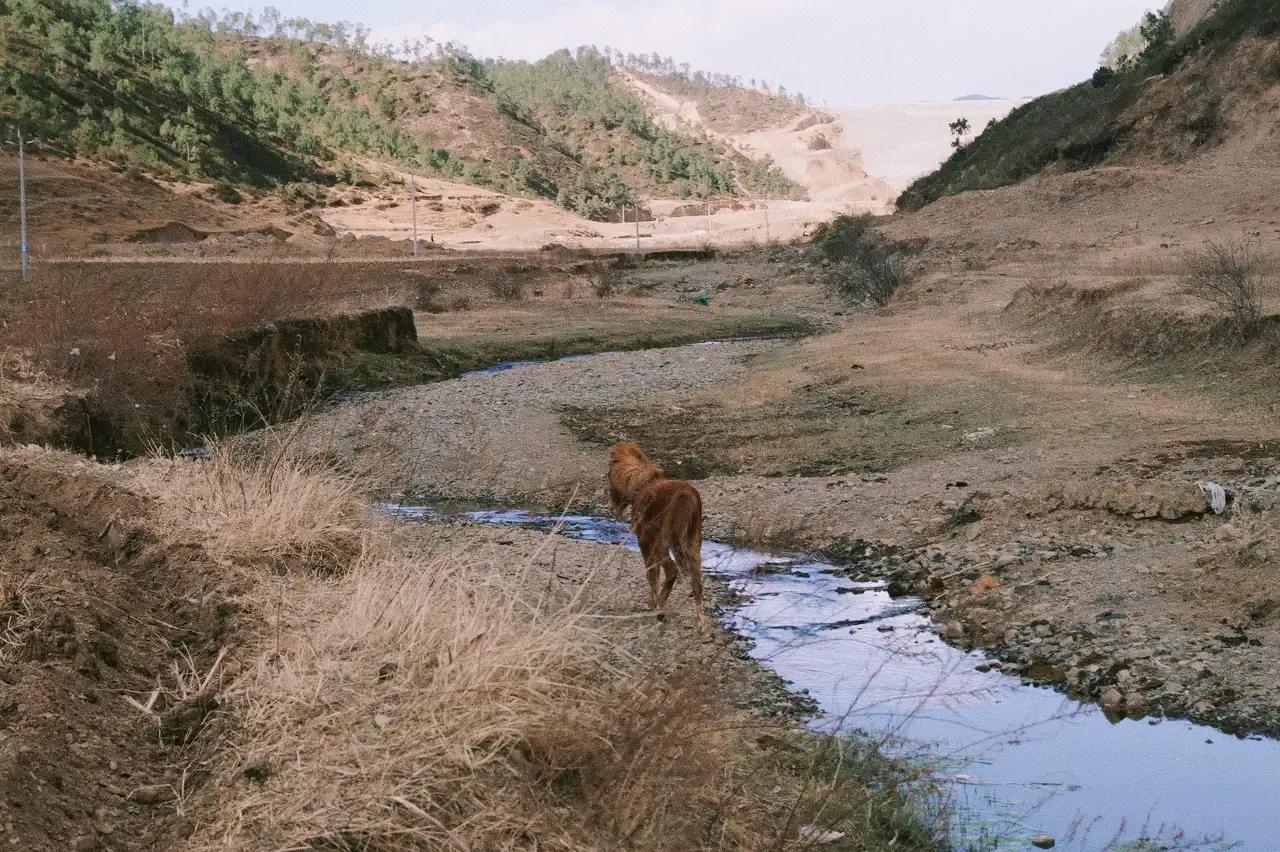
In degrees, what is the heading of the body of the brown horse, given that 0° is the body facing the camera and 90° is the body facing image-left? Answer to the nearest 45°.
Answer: approximately 135°

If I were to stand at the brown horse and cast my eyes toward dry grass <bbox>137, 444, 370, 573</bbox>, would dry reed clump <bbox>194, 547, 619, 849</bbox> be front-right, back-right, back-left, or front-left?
front-left

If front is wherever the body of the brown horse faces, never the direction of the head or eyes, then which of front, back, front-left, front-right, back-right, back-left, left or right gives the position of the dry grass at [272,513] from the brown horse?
front-left

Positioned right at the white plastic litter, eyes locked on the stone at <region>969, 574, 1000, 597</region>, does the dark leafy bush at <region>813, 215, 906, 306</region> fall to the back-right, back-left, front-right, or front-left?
back-right

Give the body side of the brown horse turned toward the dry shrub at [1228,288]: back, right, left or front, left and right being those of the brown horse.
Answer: right

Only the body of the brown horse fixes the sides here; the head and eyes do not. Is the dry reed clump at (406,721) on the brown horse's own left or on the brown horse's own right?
on the brown horse's own left

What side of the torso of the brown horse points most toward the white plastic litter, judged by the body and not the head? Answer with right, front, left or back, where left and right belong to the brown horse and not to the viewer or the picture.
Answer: right

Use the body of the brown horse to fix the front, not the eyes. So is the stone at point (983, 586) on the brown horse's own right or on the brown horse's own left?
on the brown horse's own right

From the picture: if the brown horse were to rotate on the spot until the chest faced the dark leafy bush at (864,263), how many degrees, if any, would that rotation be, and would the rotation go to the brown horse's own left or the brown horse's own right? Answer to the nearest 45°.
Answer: approximately 45° to the brown horse's own right

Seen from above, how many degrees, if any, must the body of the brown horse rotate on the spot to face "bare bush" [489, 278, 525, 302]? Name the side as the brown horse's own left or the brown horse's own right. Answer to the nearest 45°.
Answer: approximately 45° to the brown horse's own right
